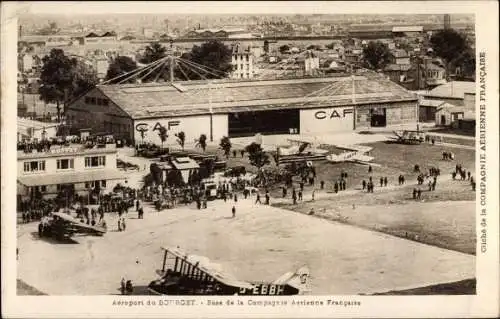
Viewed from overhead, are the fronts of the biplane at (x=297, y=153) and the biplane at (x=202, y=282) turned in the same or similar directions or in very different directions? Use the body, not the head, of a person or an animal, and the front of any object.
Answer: same or similar directions

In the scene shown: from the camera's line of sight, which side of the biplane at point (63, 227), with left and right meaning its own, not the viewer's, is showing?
left

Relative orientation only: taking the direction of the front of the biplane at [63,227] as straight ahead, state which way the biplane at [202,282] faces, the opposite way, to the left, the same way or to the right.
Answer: the same way

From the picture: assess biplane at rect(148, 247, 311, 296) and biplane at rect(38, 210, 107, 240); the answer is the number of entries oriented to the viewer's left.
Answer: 2

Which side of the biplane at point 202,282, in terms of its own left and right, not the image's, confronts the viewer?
left

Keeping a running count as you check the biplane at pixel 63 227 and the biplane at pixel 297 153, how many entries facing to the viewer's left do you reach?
2

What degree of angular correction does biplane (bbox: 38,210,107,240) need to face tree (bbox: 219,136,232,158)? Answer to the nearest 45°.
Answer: approximately 180°
